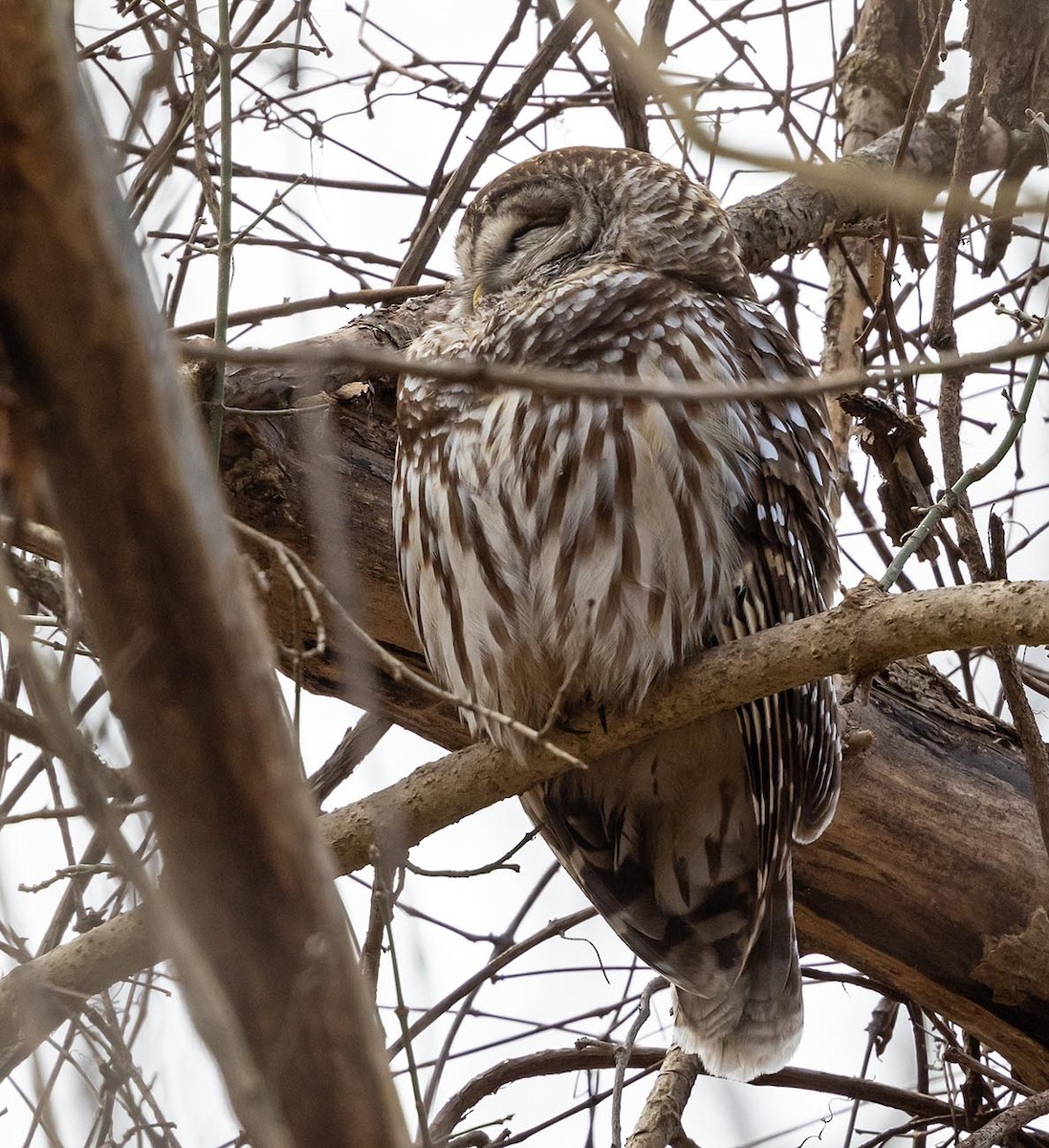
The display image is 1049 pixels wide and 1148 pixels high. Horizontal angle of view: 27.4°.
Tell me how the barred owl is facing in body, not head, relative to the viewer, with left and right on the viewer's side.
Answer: facing the viewer and to the left of the viewer

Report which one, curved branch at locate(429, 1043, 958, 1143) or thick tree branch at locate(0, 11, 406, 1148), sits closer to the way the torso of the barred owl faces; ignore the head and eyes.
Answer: the thick tree branch

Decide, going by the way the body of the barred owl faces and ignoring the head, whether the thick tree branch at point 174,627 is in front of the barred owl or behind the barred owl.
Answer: in front
